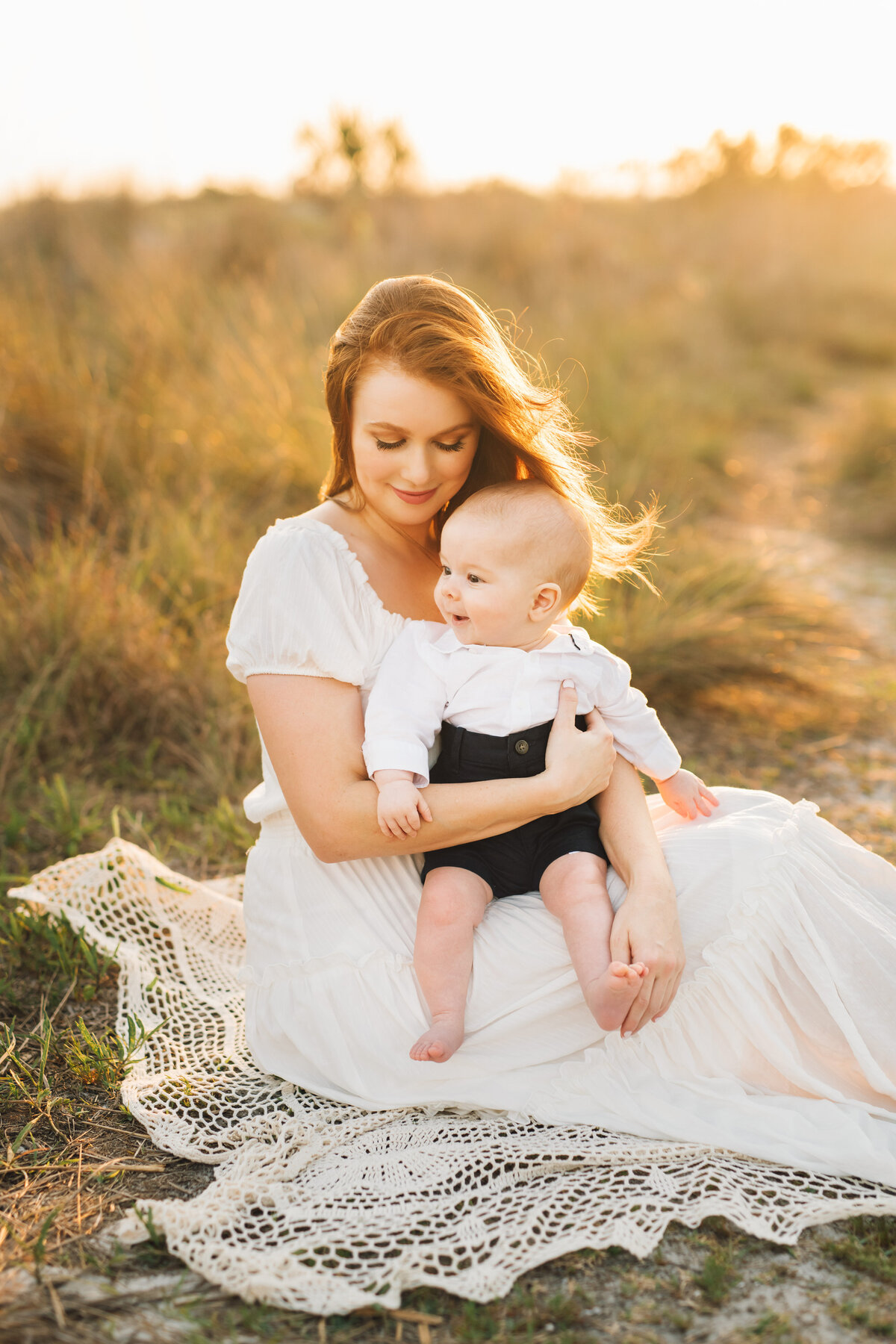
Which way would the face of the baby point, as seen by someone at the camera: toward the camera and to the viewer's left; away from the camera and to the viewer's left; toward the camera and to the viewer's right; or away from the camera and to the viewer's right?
toward the camera and to the viewer's left

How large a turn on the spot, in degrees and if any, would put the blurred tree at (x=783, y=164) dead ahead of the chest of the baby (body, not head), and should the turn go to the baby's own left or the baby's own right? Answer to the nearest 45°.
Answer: approximately 180°

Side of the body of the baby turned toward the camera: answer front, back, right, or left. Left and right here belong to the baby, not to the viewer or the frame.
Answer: front

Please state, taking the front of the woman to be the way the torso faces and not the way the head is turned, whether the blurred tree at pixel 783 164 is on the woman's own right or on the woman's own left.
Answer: on the woman's own left

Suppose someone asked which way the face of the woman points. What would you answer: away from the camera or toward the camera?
toward the camera

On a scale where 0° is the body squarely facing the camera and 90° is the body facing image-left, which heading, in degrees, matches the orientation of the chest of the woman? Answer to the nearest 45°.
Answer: approximately 315°
